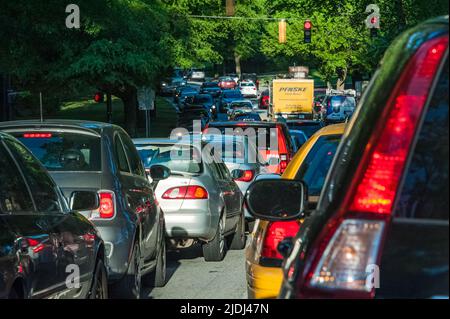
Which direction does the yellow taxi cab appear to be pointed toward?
away from the camera

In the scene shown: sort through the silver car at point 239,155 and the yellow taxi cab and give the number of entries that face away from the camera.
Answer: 2

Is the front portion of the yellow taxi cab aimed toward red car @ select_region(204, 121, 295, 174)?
yes

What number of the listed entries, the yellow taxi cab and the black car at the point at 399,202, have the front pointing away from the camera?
2

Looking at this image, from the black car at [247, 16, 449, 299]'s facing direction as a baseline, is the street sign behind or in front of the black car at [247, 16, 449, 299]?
in front

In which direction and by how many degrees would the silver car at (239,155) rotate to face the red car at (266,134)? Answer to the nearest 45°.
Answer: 0° — it already faces it

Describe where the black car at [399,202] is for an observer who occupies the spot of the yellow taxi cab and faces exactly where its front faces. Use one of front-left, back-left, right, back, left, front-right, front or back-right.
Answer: back

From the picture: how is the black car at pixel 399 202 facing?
away from the camera

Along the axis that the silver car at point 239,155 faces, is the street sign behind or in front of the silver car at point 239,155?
in front

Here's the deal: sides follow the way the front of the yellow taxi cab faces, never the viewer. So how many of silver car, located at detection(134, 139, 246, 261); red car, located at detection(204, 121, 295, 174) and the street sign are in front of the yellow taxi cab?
3

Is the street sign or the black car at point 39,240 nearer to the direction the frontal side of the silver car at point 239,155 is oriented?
the street sign

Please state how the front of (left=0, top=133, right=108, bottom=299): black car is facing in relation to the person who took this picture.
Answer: facing away from the viewer and to the right of the viewer

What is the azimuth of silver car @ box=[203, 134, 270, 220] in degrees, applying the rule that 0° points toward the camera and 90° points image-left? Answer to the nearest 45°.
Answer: approximately 180°

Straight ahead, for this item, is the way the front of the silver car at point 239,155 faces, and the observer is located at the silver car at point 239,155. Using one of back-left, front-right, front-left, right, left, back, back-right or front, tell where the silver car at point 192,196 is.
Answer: back
